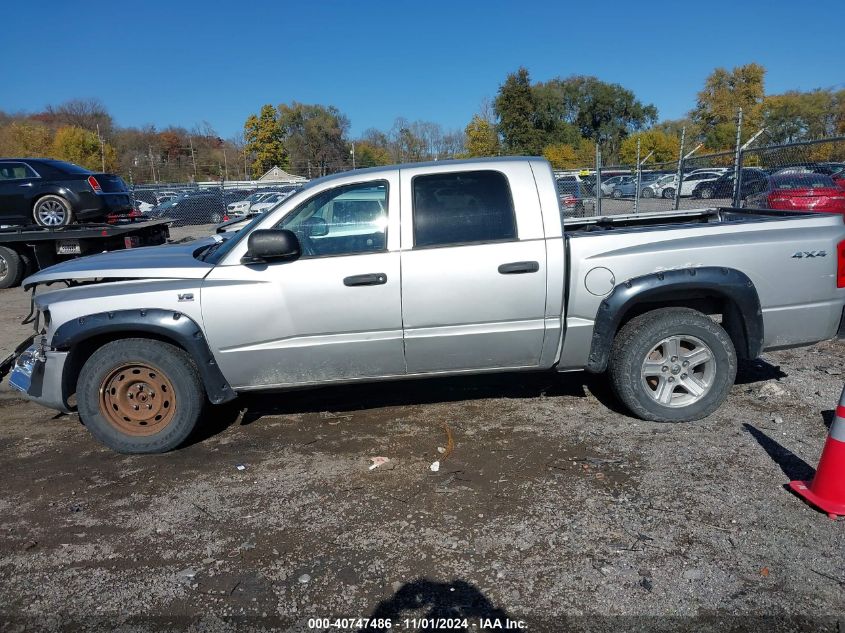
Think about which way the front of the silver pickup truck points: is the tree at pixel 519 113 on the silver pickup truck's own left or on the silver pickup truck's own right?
on the silver pickup truck's own right

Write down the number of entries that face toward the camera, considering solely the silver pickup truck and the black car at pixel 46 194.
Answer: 0

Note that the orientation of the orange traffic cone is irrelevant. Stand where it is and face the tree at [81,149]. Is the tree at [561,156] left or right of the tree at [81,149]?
right

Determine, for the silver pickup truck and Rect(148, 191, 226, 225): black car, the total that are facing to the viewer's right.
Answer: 0

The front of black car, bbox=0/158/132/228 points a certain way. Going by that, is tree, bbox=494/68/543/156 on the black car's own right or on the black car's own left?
on the black car's own right

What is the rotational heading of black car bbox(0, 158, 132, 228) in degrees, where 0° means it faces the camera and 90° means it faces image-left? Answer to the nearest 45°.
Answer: approximately 135°

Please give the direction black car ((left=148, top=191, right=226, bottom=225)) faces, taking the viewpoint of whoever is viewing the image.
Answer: facing the viewer and to the left of the viewer

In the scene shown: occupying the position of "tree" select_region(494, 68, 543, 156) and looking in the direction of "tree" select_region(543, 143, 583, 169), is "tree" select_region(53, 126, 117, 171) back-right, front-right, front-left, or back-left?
back-right

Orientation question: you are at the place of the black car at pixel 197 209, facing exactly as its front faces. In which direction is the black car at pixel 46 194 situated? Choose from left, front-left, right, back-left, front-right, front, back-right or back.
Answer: front-left

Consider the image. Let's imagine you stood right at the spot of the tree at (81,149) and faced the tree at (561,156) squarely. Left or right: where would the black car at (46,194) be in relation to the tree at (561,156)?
right

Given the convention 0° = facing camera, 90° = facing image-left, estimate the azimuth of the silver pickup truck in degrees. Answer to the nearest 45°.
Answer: approximately 90°

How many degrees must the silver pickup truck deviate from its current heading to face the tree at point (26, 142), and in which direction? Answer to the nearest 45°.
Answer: approximately 45° to its right
